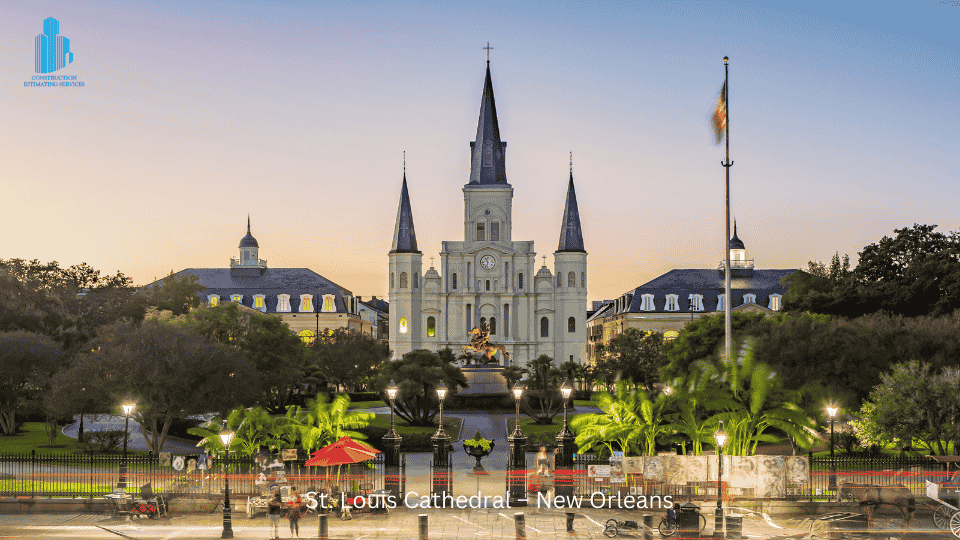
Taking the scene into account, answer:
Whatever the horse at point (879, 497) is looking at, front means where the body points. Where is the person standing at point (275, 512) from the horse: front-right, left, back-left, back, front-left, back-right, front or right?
front-left

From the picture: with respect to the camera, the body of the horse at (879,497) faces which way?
to the viewer's left

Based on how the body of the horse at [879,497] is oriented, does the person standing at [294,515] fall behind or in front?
in front

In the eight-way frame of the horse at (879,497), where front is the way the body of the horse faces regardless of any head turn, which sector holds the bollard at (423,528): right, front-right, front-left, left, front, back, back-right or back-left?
front-left

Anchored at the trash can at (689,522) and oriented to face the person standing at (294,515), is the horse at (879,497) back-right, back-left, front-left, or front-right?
back-right

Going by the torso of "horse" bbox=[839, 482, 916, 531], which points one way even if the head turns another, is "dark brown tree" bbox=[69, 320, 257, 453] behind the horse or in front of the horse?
in front

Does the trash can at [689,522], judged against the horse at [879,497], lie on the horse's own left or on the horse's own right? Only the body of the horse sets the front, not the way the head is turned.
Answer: on the horse's own left
